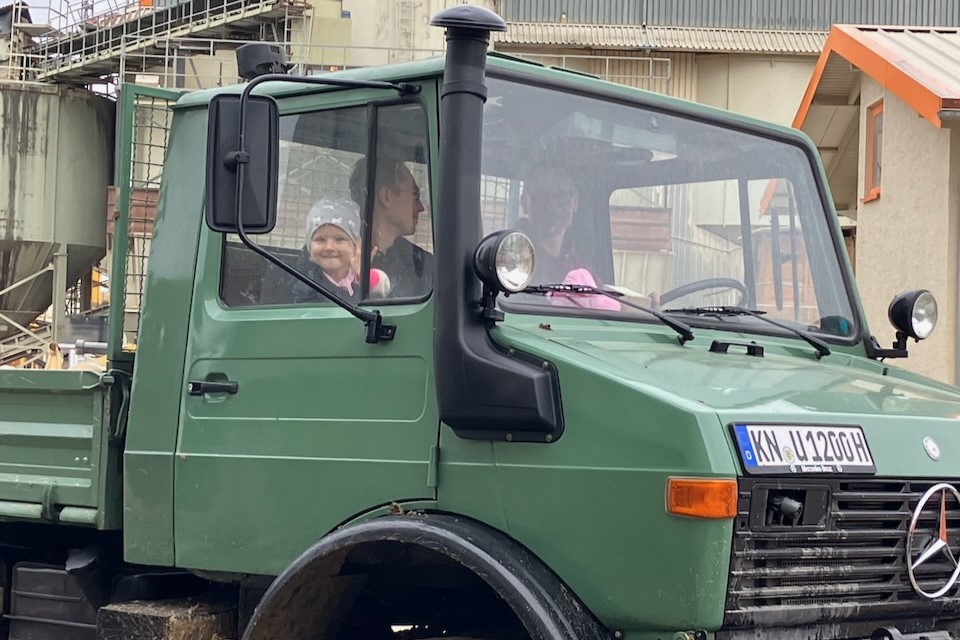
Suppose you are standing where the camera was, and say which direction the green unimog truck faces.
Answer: facing the viewer and to the right of the viewer

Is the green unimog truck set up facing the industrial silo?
no
